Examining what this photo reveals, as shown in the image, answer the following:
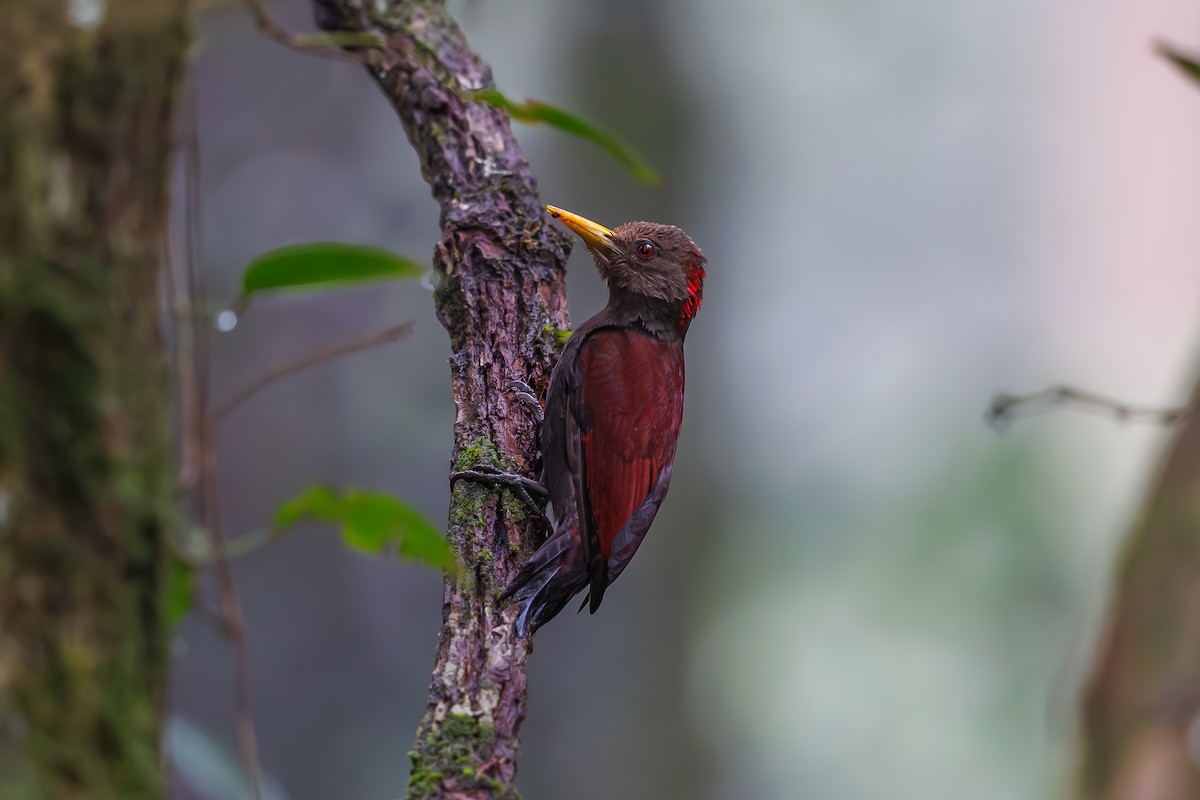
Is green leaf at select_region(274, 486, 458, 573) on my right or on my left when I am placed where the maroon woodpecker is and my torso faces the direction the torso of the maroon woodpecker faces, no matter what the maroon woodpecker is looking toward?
on my left

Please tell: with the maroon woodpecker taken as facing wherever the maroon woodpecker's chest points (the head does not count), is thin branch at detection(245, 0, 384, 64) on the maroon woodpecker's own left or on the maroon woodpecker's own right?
on the maroon woodpecker's own left

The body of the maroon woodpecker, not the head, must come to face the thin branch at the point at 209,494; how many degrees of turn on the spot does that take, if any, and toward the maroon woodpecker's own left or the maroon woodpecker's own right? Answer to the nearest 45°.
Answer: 0° — it already faces it

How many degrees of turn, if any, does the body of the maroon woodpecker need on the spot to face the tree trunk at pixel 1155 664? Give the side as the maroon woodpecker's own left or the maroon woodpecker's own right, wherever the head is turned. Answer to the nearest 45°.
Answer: approximately 135° to the maroon woodpecker's own right

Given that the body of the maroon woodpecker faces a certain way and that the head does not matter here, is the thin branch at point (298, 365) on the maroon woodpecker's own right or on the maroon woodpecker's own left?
on the maroon woodpecker's own left

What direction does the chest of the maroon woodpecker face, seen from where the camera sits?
to the viewer's left

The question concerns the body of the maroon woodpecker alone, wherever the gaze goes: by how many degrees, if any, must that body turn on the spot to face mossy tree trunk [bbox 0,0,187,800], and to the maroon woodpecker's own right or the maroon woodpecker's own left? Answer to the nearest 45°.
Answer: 0° — it already faces it
